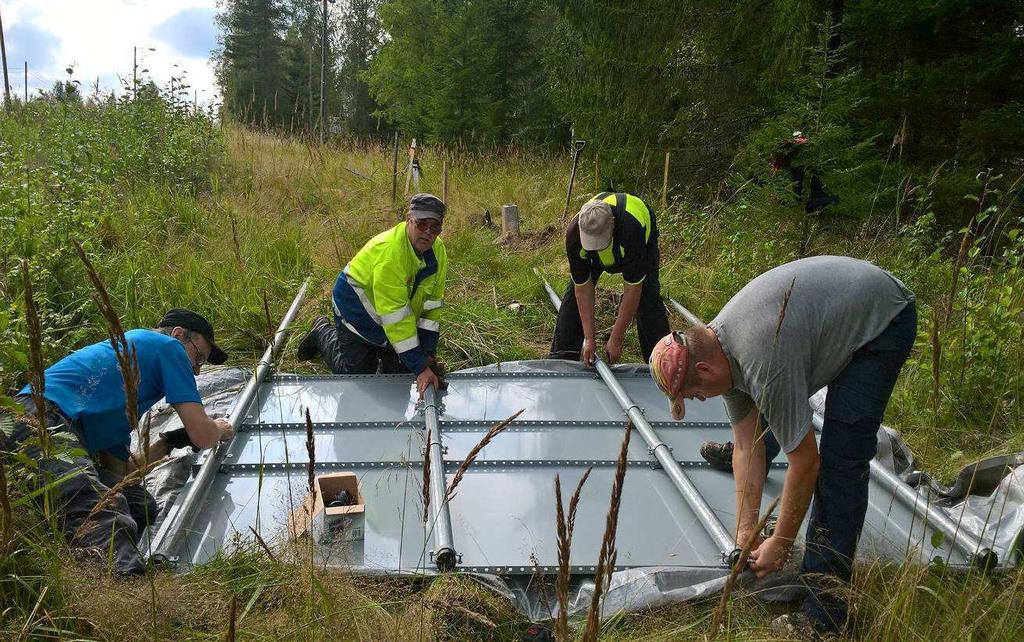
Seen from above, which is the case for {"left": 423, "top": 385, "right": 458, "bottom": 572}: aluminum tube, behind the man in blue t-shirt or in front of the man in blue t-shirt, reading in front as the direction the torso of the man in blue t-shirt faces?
in front

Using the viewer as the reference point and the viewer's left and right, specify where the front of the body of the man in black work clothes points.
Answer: facing the viewer

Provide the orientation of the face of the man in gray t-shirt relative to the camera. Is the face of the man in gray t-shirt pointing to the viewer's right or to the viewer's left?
to the viewer's left

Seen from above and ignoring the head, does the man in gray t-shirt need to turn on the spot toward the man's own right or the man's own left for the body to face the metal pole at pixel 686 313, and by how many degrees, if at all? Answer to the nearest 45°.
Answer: approximately 90° to the man's own right

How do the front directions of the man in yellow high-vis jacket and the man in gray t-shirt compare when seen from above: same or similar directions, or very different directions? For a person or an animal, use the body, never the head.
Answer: very different directions

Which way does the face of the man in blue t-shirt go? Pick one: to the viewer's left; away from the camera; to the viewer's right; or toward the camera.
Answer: to the viewer's right

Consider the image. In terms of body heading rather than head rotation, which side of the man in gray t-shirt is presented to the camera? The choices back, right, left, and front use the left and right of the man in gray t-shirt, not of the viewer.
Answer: left

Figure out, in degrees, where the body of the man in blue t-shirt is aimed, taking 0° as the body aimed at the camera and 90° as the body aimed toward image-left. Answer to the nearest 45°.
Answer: approximately 270°

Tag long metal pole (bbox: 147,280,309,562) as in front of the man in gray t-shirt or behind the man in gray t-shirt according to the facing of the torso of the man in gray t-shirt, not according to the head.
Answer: in front

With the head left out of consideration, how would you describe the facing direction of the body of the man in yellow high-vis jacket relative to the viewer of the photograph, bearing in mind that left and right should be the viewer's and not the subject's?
facing the viewer and to the right of the viewer

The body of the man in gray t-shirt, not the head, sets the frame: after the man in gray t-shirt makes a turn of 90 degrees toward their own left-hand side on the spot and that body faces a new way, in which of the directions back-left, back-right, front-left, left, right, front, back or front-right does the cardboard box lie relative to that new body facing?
right

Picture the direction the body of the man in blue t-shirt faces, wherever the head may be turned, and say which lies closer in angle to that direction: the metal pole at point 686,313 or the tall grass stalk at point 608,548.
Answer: the metal pole

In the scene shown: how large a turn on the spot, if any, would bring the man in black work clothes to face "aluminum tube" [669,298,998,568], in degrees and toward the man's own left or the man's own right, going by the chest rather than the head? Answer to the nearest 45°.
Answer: approximately 45° to the man's own left

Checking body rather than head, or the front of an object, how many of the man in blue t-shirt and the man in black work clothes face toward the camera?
1

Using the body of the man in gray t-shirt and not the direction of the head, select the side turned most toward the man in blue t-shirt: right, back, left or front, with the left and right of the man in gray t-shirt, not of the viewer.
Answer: front

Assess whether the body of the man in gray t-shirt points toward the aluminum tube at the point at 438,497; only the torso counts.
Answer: yes
